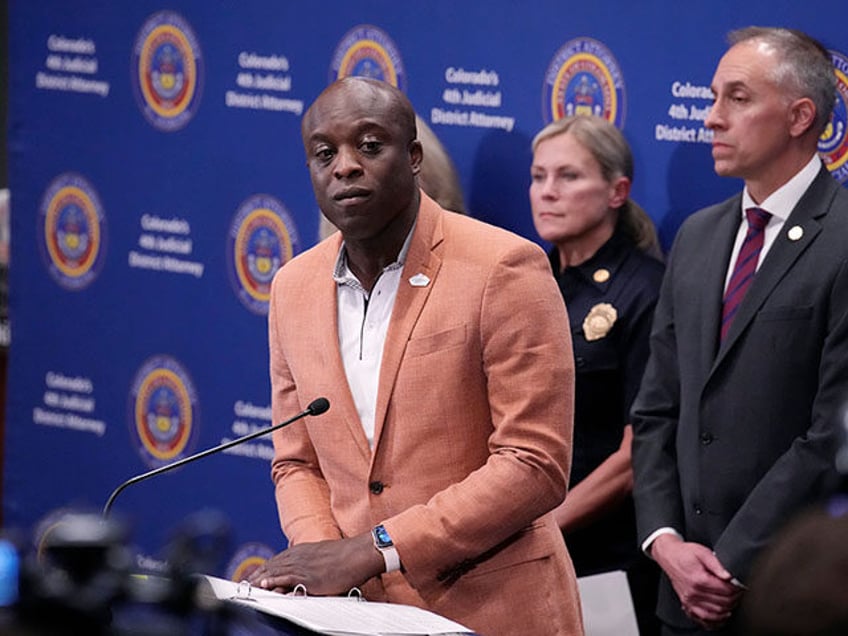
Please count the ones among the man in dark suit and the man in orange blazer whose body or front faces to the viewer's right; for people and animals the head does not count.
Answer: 0

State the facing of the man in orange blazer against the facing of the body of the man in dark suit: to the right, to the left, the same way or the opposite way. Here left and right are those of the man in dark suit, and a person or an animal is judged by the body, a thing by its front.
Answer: the same way

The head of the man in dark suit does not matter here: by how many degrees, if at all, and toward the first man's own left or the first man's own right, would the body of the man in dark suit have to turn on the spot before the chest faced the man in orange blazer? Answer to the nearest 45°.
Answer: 0° — they already face them

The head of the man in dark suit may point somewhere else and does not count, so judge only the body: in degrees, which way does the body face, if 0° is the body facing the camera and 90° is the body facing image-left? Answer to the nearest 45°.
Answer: approximately 45°

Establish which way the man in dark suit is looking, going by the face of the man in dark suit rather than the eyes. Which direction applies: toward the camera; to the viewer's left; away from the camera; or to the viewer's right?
to the viewer's left
